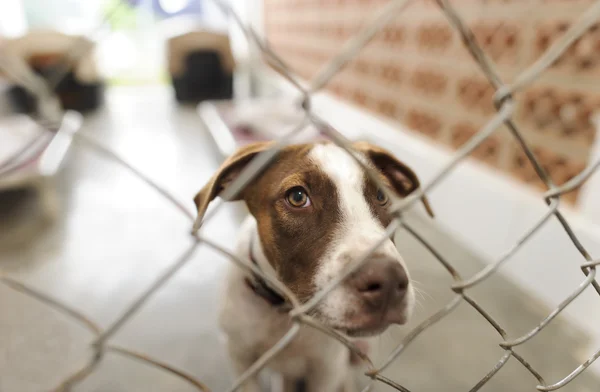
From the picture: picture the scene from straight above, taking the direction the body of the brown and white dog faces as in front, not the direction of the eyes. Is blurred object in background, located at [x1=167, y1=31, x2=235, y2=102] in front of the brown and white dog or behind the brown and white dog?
behind

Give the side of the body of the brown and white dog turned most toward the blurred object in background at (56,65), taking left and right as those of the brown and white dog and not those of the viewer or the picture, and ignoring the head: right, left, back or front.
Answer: back

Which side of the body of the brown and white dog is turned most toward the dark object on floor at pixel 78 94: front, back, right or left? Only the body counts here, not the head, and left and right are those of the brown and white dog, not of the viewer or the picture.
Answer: back

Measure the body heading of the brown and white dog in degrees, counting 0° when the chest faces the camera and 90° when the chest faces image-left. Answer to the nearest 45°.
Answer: approximately 315°
